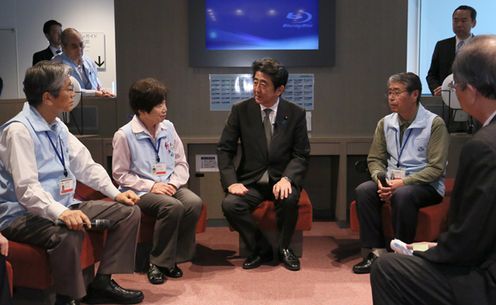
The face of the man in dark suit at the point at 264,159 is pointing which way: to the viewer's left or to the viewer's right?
to the viewer's left

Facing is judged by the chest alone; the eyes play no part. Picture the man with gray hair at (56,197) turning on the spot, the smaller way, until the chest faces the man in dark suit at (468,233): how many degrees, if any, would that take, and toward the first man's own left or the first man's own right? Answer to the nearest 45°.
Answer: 0° — they already face them

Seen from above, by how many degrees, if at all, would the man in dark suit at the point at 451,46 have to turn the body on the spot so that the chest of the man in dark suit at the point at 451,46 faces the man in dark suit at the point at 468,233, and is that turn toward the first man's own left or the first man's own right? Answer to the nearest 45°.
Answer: approximately 45° to the first man's own left

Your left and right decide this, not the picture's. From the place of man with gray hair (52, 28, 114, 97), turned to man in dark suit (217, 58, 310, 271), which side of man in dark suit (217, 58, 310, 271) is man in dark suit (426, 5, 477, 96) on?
left

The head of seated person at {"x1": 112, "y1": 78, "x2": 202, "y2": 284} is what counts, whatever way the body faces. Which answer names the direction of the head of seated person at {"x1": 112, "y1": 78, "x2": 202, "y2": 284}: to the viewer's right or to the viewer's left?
to the viewer's right

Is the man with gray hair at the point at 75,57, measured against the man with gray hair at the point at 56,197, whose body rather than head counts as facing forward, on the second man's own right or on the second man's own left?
on the second man's own left

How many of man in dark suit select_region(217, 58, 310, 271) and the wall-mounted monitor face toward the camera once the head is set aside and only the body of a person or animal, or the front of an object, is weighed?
2

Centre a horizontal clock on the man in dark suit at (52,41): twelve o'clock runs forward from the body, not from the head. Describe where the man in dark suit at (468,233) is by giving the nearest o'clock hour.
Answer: the man in dark suit at (468,233) is roughly at 1 o'clock from the man in dark suit at (52,41).

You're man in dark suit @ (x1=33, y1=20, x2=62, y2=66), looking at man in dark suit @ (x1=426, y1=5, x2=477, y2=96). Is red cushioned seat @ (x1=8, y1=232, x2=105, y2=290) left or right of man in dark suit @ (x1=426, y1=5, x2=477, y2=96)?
right

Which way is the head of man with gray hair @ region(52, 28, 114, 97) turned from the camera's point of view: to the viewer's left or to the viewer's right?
to the viewer's right
